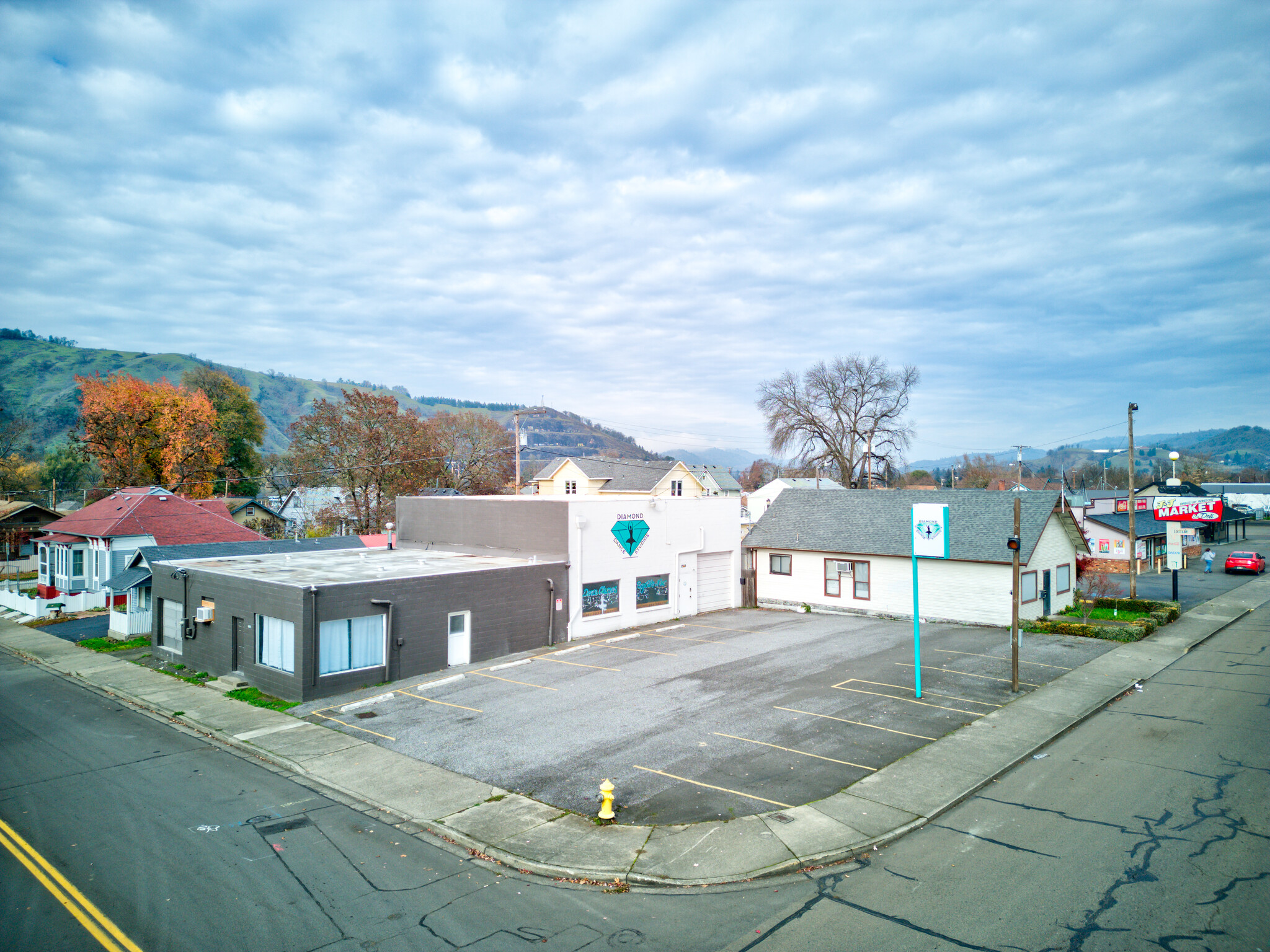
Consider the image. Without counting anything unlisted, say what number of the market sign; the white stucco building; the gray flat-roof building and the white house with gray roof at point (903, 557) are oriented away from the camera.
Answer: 0

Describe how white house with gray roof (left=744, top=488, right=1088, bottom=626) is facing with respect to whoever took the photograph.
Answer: facing the viewer and to the right of the viewer

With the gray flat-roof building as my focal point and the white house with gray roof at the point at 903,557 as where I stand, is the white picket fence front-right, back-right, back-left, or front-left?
front-right

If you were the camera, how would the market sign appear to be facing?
facing the viewer

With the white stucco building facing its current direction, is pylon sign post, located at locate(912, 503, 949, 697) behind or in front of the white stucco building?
in front

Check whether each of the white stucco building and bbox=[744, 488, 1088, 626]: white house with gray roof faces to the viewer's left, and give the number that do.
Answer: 0

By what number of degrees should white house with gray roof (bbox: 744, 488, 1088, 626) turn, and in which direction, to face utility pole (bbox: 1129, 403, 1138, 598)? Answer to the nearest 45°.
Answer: approximately 90° to its left

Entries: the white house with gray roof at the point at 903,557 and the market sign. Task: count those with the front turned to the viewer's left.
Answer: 0

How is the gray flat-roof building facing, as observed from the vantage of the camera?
facing the viewer and to the left of the viewer

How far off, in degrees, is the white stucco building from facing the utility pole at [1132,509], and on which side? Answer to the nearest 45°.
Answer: approximately 45° to its left

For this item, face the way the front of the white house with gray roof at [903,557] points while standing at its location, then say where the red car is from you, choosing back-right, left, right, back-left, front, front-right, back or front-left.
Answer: left

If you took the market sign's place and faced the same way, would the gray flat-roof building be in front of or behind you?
in front

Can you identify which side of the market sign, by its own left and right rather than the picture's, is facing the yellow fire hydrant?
front

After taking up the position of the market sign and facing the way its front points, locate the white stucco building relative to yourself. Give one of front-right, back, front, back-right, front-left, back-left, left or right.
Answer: front-right

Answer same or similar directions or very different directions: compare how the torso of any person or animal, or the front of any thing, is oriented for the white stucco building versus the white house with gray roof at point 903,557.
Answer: same or similar directions
